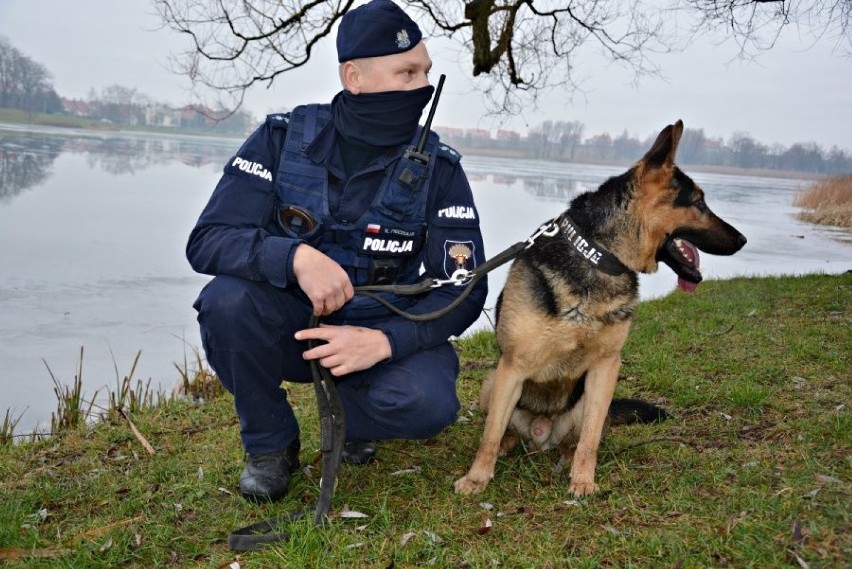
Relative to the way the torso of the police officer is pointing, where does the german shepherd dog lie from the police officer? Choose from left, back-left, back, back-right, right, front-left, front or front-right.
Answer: left

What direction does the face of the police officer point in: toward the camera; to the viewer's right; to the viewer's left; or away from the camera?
to the viewer's right

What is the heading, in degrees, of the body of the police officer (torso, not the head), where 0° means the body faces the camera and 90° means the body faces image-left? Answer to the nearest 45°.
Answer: approximately 0°

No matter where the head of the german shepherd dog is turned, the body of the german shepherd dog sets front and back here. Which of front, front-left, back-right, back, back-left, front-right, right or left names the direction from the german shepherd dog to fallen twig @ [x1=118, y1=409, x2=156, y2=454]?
right

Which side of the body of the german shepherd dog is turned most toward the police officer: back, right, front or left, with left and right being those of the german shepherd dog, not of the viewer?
right

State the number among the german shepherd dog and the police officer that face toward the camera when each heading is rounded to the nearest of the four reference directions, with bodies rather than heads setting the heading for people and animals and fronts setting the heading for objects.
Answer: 2

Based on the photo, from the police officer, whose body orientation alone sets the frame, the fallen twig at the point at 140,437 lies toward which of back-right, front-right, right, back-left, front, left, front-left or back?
back-right

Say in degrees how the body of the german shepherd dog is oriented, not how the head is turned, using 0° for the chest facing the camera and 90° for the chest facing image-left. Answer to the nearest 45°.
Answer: approximately 0°
